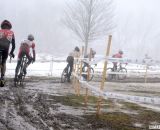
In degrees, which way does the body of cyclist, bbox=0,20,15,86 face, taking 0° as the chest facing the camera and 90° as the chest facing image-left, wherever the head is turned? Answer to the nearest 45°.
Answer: approximately 180°
